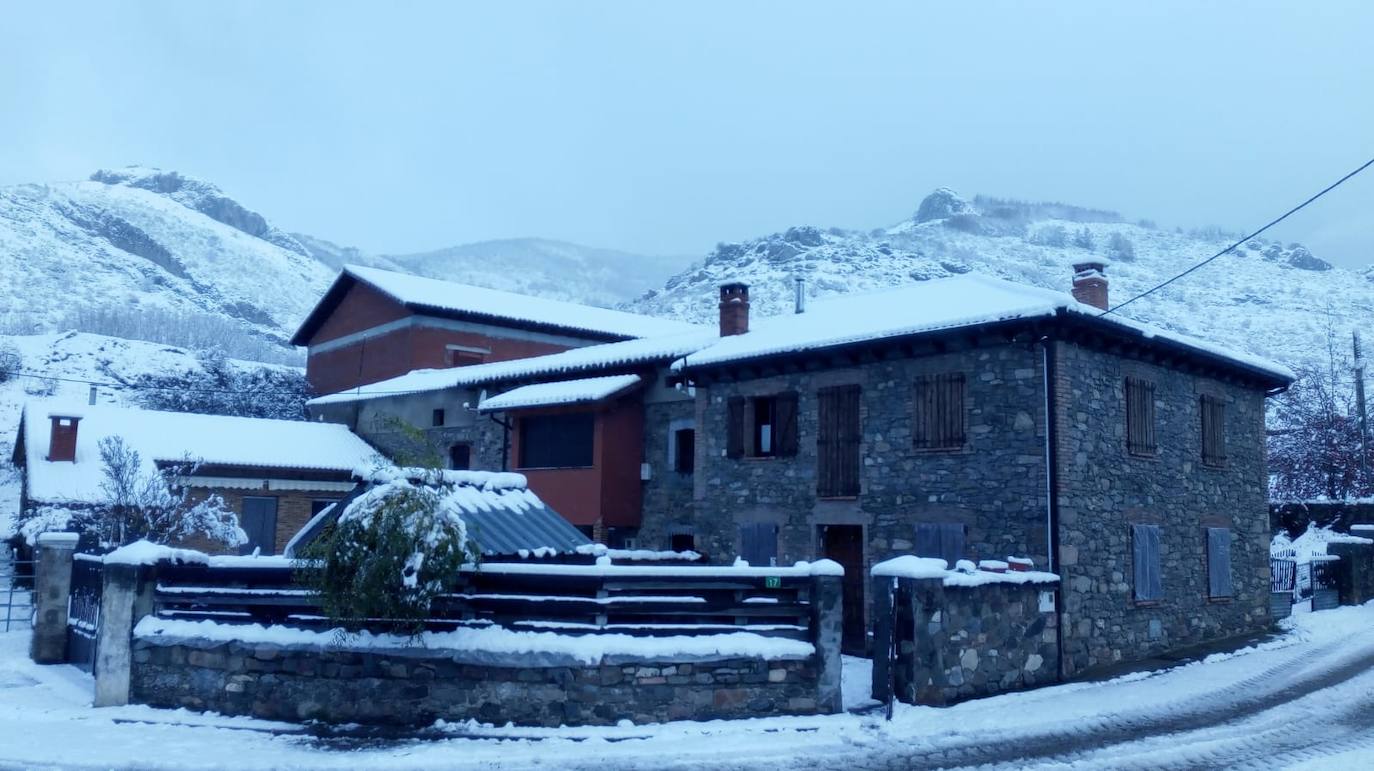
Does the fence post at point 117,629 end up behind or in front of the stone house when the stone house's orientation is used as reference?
in front

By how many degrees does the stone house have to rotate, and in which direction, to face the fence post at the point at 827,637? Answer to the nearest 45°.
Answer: approximately 45° to its left

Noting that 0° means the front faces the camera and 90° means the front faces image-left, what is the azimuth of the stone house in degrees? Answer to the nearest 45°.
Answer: approximately 45°

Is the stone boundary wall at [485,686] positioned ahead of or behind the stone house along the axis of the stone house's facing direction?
ahead

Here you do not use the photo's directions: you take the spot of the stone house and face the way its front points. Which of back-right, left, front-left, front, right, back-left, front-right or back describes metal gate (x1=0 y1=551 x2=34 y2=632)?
front-right

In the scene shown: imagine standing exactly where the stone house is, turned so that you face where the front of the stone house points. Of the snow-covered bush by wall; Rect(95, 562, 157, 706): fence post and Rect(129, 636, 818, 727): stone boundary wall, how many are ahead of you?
3

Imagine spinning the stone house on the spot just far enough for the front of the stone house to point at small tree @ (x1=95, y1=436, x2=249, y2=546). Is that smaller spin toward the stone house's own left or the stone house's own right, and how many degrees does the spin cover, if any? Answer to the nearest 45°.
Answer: approximately 45° to the stone house's own right

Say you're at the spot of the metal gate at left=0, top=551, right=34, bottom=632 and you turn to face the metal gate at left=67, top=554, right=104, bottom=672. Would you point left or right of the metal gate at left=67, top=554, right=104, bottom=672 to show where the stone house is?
left

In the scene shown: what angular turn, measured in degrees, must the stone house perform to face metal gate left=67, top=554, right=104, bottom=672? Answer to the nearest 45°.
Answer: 0° — it already faces it

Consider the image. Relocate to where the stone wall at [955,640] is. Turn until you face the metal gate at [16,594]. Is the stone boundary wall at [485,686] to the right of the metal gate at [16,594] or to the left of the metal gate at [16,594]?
left
